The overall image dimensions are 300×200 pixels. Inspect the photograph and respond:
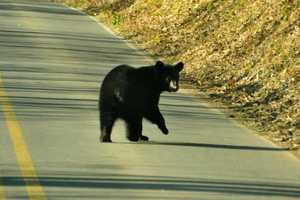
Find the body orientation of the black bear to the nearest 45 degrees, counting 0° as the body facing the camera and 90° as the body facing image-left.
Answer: approximately 270°
